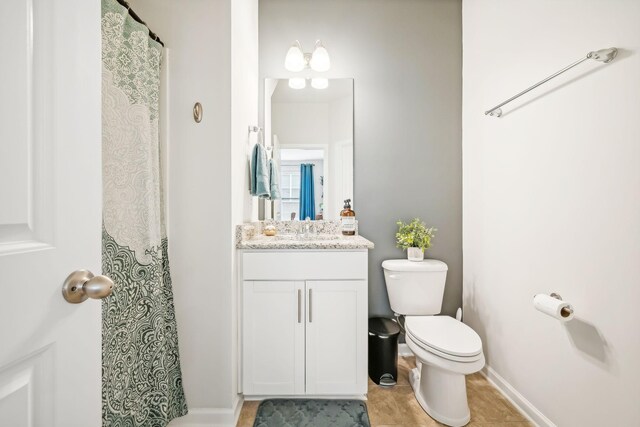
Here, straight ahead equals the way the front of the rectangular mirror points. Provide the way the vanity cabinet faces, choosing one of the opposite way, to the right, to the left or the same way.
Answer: the same way

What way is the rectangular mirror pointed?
toward the camera

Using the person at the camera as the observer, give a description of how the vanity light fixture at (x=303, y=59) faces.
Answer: facing the viewer

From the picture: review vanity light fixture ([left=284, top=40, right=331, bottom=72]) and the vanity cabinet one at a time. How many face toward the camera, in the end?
2

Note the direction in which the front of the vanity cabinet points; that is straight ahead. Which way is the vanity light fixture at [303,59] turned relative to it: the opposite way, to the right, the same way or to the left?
the same way

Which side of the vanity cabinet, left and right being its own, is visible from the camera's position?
front

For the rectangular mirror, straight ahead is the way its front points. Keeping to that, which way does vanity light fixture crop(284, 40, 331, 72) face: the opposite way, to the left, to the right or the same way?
the same way

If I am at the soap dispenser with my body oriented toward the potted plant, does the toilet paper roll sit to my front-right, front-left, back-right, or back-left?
front-right

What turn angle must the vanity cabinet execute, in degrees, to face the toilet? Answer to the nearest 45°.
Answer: approximately 90° to its left

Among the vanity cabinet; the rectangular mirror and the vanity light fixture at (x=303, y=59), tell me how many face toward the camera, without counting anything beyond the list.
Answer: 3

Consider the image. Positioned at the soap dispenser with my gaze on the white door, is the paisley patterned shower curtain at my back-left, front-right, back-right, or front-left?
front-right

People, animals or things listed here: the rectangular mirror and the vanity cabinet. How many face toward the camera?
2
